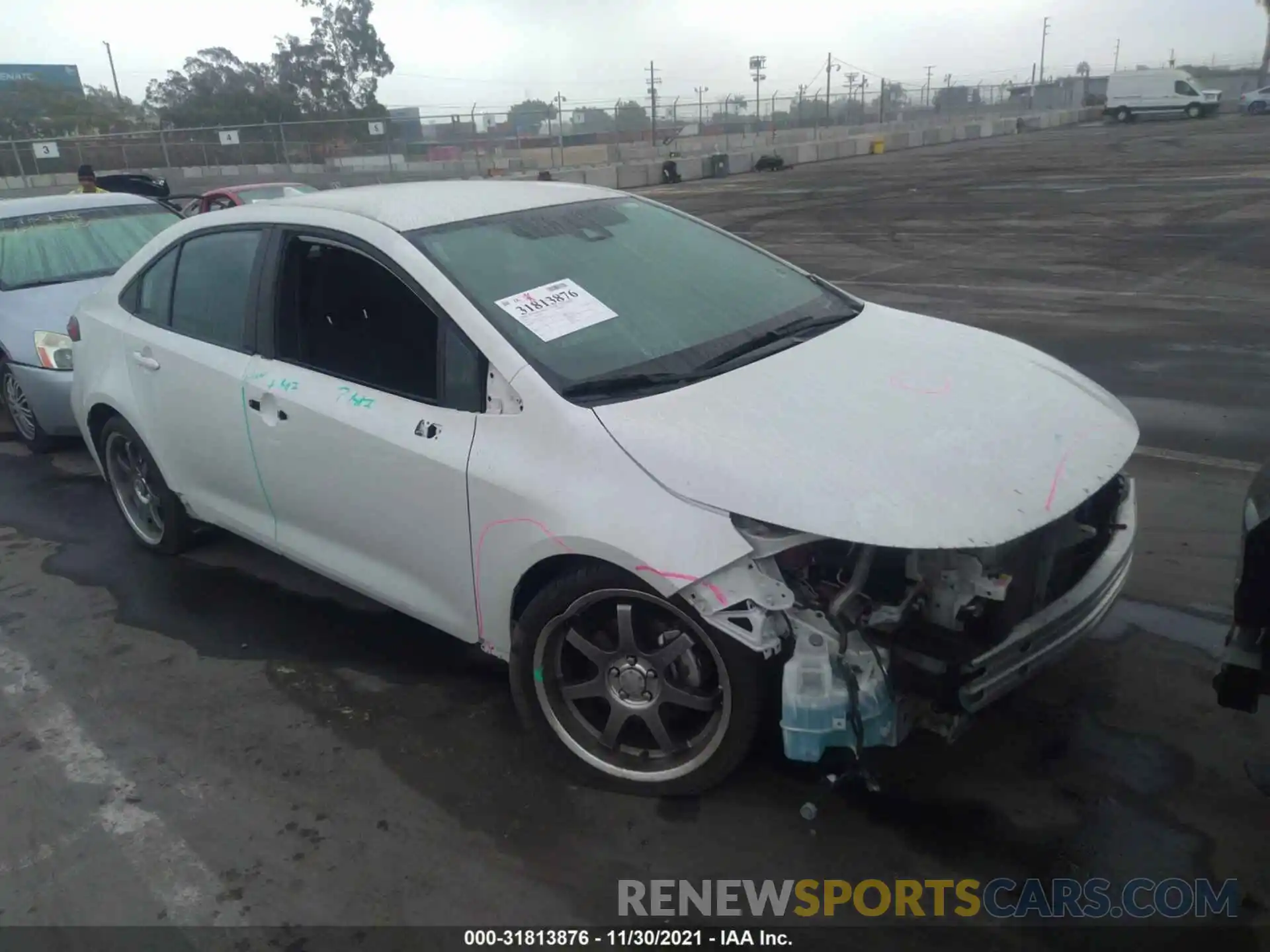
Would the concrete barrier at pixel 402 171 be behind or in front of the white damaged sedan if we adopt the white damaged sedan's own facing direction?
behind

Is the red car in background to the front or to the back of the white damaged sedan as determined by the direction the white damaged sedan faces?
to the back

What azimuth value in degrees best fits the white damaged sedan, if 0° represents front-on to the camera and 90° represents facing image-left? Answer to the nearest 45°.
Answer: approximately 315°

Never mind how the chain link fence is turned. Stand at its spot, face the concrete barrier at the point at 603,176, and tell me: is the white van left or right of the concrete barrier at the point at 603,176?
left

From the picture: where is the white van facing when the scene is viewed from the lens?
facing to the right of the viewer

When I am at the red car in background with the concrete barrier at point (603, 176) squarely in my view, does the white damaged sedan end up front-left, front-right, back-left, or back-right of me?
back-right

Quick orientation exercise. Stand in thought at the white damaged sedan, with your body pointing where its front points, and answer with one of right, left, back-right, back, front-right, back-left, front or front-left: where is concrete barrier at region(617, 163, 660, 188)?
back-left

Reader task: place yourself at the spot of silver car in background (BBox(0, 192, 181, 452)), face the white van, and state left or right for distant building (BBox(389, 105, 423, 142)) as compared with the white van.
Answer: left
